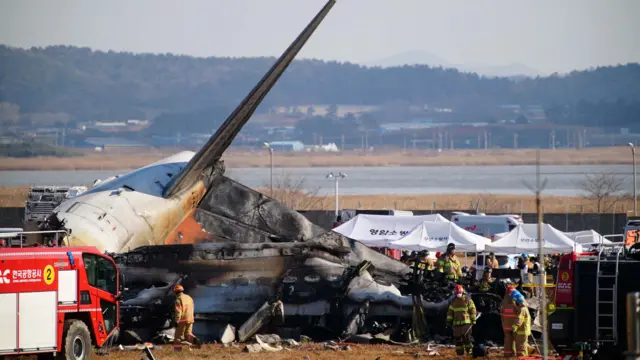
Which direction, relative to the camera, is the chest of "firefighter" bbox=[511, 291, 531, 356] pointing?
to the viewer's left

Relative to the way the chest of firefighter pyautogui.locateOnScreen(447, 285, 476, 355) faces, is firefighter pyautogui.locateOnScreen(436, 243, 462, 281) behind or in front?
behind

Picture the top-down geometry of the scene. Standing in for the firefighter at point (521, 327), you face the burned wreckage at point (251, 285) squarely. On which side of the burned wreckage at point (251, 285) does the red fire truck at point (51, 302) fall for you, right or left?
left

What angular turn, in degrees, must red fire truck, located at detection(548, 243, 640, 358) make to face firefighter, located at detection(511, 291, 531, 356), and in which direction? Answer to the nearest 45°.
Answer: approximately 45° to its left

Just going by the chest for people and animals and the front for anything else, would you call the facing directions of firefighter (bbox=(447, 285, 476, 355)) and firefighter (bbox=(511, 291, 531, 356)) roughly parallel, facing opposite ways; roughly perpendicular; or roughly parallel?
roughly perpendicular

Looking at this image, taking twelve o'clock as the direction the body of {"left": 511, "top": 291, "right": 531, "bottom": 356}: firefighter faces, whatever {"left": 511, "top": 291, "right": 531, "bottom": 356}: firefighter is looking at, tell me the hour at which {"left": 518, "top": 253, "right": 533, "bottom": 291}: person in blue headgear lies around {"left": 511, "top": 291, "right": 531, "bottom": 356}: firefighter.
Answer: {"left": 518, "top": 253, "right": 533, "bottom": 291}: person in blue headgear is roughly at 3 o'clock from {"left": 511, "top": 291, "right": 531, "bottom": 356}: firefighter.

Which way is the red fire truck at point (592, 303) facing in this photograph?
away from the camera

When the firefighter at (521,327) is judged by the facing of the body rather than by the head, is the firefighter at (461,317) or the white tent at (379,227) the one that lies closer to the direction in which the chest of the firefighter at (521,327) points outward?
the firefighter

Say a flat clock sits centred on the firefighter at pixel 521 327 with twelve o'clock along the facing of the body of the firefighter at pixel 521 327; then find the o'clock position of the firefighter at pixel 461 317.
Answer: the firefighter at pixel 461 317 is roughly at 1 o'clock from the firefighter at pixel 521 327.

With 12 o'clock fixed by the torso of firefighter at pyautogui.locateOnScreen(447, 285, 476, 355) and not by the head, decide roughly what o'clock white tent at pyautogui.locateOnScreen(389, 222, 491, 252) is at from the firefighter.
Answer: The white tent is roughly at 6 o'clock from the firefighter.

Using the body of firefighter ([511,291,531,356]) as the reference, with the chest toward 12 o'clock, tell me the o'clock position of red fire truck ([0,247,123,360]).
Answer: The red fire truck is roughly at 11 o'clock from the firefighter.

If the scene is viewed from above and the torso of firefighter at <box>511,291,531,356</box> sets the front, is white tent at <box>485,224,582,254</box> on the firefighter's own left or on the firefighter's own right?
on the firefighter's own right
